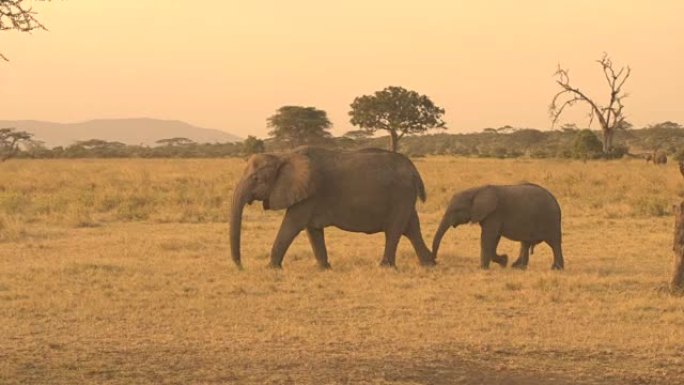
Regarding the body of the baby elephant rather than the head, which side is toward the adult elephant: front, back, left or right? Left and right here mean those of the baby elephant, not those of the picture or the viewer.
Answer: front

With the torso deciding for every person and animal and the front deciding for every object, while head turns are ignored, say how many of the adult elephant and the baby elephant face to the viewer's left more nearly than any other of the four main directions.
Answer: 2

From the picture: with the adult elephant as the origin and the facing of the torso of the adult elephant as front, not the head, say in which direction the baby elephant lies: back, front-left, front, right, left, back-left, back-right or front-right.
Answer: back

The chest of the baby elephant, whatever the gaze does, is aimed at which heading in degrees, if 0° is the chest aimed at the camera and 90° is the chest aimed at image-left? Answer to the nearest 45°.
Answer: approximately 90°

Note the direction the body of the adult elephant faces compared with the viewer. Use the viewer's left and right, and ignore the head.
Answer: facing to the left of the viewer
